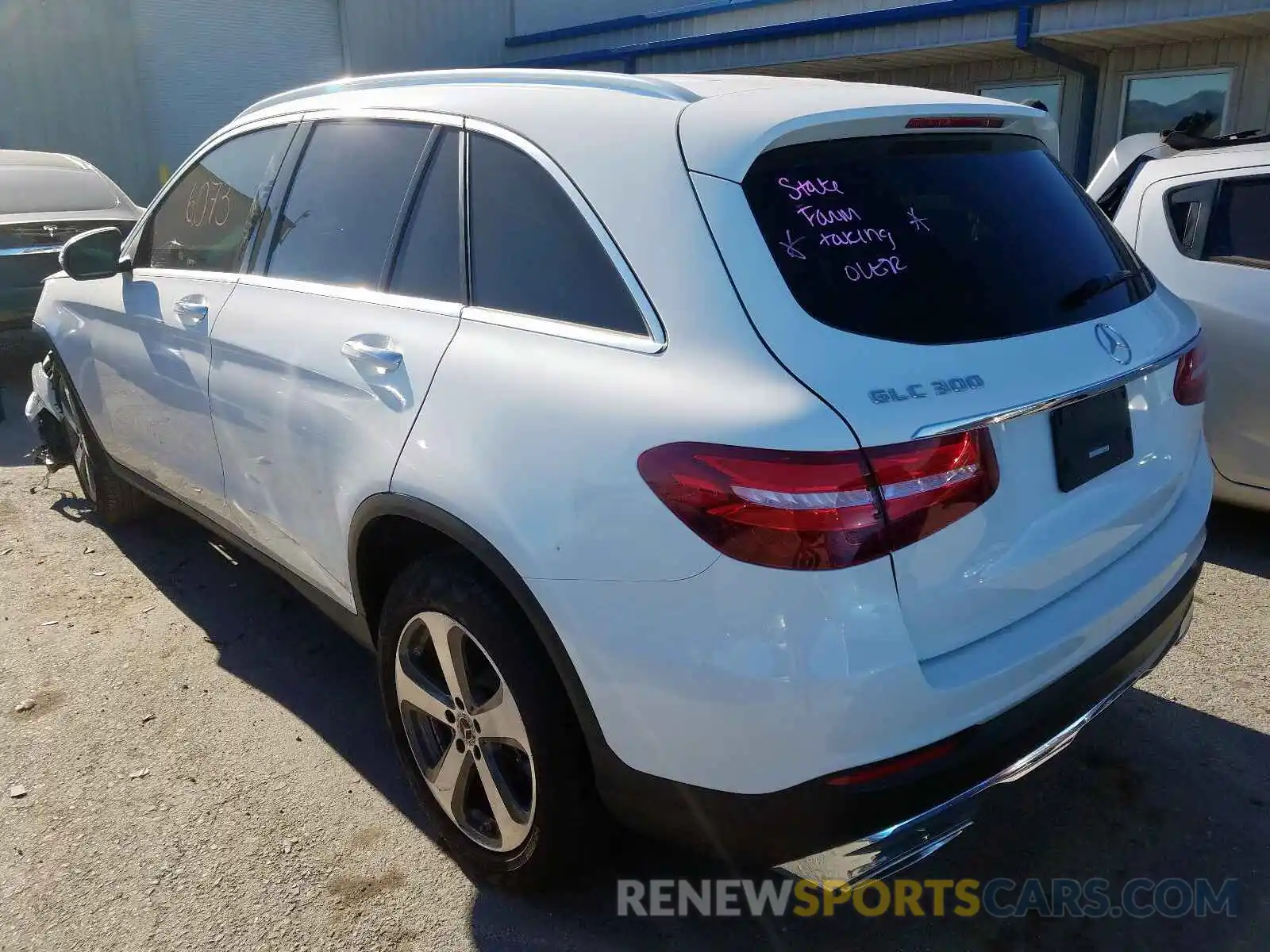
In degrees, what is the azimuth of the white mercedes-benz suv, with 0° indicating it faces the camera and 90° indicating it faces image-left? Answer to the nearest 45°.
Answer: approximately 135°

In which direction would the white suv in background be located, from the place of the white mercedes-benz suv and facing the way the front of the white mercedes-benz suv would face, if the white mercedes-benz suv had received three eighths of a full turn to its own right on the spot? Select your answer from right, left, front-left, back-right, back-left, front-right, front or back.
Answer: front-left

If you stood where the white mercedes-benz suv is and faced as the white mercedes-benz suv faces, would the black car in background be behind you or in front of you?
in front
